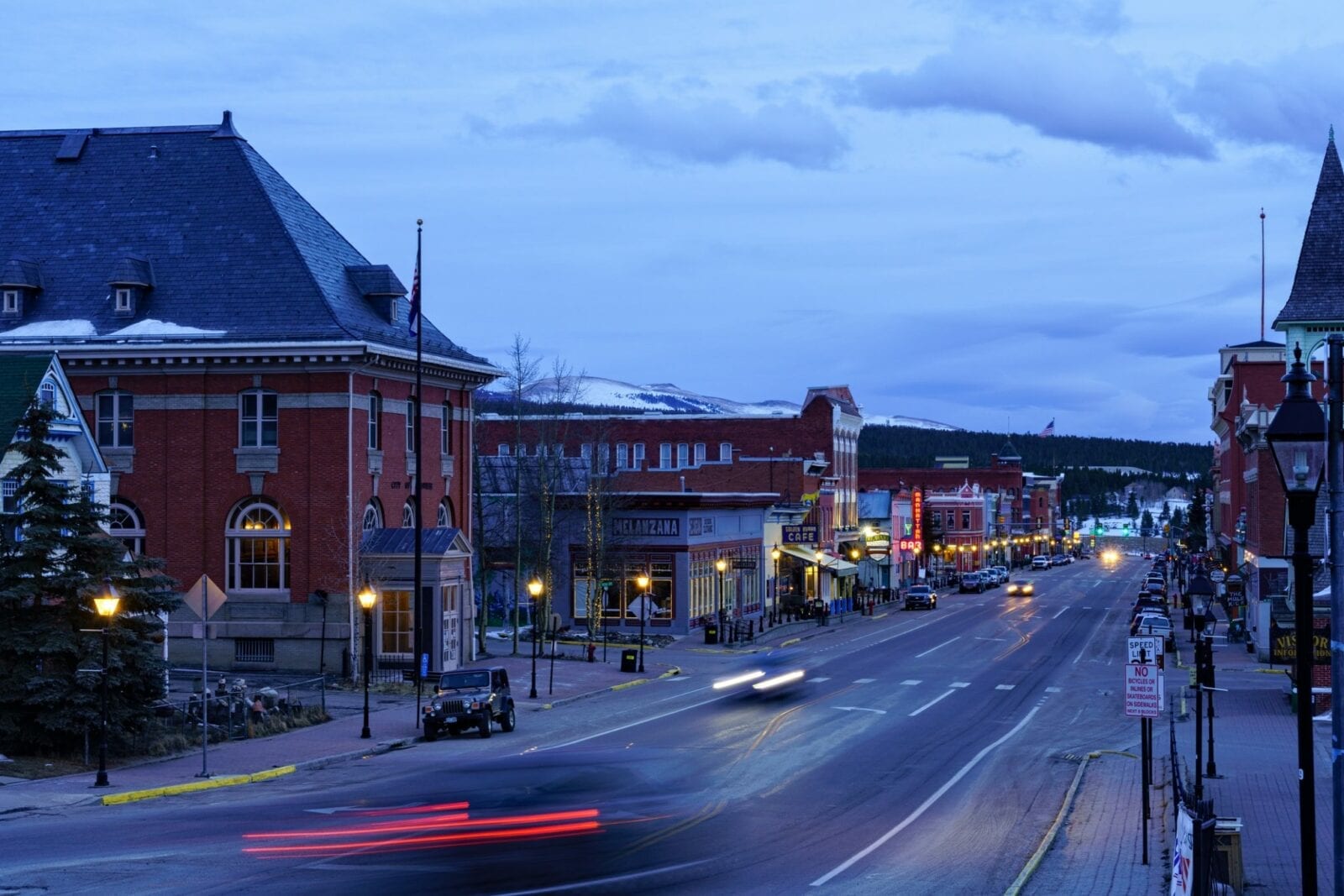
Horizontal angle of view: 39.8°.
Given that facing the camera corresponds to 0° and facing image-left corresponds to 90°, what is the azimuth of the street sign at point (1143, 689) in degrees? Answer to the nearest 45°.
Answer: approximately 0°

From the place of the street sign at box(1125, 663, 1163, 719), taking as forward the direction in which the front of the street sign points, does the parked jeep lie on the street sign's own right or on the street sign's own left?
on the street sign's own right

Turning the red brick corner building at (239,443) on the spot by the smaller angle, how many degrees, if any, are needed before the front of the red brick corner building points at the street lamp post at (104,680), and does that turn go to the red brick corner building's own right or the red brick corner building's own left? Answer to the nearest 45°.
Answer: approximately 90° to the red brick corner building's own right
